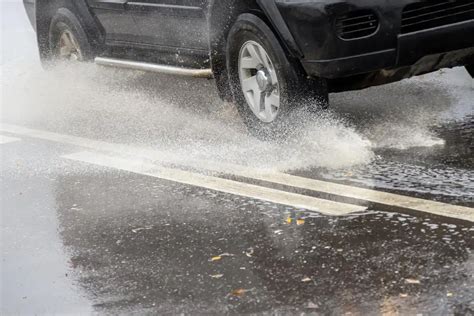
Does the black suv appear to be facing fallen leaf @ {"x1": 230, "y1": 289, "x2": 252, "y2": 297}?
no

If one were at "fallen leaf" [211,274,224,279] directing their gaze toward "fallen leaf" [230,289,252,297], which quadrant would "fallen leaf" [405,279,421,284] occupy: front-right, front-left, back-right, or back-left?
front-left

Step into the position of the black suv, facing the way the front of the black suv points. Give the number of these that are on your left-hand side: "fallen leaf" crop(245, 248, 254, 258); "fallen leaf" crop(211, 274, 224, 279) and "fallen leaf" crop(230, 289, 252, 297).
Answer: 0

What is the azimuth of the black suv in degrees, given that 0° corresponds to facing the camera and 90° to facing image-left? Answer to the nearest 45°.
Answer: approximately 315°

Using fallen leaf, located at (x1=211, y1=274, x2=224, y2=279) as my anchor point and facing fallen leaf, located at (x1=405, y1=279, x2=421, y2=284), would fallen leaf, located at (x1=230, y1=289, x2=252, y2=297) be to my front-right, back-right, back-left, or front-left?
front-right

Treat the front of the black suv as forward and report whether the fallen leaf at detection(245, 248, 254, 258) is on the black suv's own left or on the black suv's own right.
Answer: on the black suv's own right

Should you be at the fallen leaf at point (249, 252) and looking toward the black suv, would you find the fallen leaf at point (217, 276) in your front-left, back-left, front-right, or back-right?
back-left

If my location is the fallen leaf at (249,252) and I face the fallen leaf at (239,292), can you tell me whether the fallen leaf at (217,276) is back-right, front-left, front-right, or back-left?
front-right

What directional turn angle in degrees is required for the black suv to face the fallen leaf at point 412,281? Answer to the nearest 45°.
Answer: approximately 45° to its right

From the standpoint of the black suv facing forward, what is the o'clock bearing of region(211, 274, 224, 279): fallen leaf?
The fallen leaf is roughly at 2 o'clock from the black suv.
